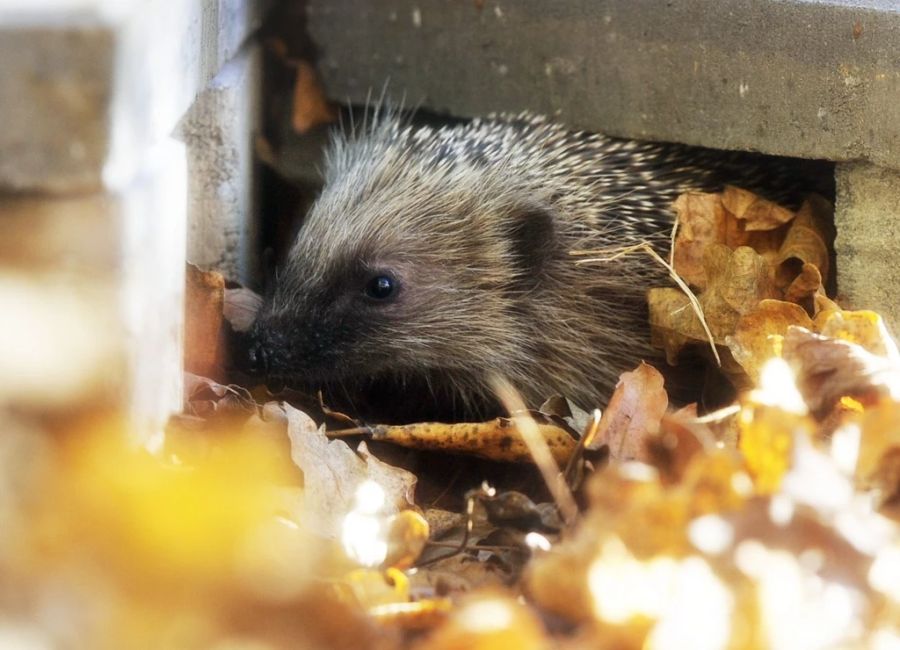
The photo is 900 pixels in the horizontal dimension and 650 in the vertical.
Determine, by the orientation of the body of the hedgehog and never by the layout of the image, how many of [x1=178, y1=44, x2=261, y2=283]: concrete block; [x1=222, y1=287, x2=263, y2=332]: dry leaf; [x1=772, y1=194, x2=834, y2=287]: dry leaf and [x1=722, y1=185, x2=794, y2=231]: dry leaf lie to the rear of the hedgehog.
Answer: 2

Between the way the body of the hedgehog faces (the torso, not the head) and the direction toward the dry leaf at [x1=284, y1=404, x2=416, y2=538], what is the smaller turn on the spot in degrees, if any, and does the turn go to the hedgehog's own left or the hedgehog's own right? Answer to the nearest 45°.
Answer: approximately 90° to the hedgehog's own left

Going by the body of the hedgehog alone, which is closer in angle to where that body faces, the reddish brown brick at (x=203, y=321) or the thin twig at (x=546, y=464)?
the reddish brown brick

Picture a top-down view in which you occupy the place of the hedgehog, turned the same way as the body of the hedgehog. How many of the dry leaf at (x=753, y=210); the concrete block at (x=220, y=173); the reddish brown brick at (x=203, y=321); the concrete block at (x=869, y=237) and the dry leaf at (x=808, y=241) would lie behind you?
3

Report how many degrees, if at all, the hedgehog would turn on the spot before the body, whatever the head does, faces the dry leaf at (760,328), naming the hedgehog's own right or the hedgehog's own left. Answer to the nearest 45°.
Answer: approximately 135° to the hedgehog's own left

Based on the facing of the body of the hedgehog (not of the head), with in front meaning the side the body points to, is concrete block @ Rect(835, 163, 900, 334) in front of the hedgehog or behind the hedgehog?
behind

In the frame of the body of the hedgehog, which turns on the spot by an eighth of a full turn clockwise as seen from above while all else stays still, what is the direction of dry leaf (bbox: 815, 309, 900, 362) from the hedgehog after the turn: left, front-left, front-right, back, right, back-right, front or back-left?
back

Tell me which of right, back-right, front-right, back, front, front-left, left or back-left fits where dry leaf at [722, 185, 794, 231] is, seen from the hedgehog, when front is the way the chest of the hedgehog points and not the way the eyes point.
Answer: back

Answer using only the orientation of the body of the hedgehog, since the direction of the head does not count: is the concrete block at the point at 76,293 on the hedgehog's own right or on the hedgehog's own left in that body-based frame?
on the hedgehog's own left

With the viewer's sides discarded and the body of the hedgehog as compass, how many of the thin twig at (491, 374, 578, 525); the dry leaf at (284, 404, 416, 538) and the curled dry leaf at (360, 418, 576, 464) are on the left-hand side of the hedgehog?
3

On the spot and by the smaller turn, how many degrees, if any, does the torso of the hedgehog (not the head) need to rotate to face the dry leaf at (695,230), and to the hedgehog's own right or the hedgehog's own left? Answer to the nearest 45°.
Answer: approximately 180°

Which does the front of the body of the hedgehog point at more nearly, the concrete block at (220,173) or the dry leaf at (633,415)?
the concrete block

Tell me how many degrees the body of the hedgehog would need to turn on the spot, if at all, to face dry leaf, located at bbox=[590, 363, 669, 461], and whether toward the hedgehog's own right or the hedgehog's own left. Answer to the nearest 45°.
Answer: approximately 90° to the hedgehog's own left

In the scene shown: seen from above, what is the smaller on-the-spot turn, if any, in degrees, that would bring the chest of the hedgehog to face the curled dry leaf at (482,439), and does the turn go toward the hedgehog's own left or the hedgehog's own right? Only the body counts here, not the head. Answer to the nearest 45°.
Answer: approximately 90° to the hedgehog's own left

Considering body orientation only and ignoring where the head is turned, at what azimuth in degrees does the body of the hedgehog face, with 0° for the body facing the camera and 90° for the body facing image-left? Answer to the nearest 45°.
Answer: approximately 90°
